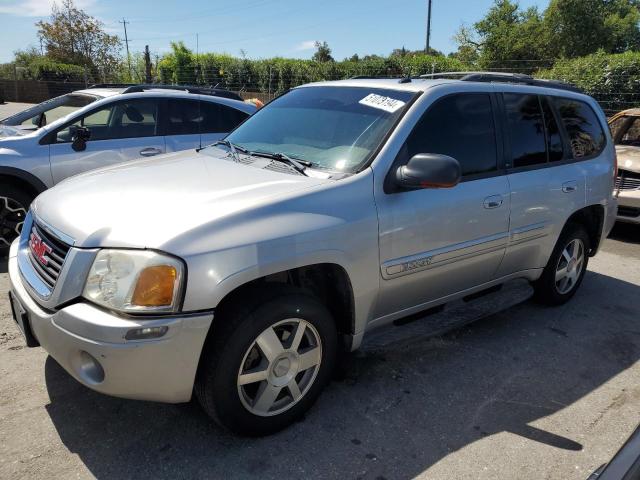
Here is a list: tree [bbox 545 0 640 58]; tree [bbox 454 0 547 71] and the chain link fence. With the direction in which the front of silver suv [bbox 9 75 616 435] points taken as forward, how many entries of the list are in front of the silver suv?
0

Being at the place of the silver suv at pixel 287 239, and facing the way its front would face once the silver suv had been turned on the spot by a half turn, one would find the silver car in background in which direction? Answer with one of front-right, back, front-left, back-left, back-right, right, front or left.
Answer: left

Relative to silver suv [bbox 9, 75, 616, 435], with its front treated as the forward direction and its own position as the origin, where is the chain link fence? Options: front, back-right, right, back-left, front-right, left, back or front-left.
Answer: back-right

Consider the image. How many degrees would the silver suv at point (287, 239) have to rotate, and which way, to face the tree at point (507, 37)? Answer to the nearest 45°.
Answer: approximately 135° to its right

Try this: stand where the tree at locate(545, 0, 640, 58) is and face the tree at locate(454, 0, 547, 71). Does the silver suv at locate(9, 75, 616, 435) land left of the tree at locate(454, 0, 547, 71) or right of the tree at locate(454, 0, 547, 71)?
left

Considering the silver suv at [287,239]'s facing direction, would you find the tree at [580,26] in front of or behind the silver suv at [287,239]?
behind

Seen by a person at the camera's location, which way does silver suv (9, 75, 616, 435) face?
facing the viewer and to the left of the viewer

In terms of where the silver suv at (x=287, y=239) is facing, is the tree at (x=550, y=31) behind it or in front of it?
behind
